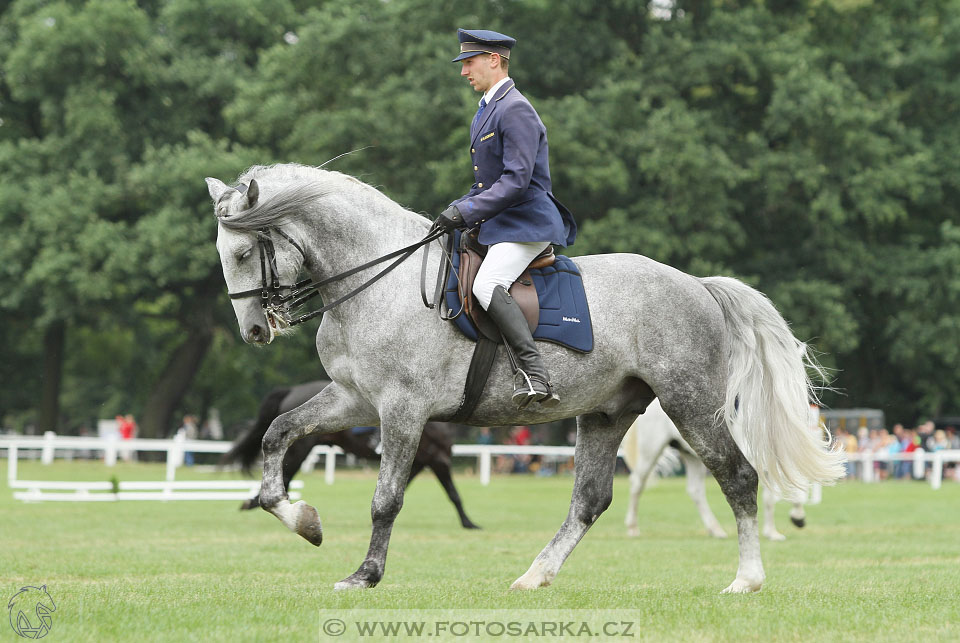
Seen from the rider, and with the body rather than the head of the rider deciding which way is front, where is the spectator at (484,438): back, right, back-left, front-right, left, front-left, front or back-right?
right

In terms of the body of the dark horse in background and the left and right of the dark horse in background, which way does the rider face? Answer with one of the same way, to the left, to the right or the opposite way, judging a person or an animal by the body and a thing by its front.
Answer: the opposite way

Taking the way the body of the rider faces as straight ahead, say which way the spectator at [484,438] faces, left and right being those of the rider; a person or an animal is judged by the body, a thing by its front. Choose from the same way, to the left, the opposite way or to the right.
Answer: to the left

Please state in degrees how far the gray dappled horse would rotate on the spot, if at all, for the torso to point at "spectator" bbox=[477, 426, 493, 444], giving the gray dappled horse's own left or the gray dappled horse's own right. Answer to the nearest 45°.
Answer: approximately 90° to the gray dappled horse's own right

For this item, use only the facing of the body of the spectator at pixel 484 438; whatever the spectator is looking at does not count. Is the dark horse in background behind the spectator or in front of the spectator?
in front

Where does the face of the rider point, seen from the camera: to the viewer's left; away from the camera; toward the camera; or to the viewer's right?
to the viewer's left

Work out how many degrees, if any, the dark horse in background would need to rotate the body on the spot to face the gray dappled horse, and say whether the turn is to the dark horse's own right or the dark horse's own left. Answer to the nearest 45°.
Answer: approximately 90° to the dark horse's own right

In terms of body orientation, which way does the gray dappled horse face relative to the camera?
to the viewer's left

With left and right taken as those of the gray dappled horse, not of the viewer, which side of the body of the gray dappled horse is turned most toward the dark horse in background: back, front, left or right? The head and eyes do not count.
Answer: right

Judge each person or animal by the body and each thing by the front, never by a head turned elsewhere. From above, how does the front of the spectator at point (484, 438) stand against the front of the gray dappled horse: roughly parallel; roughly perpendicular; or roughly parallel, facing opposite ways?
roughly perpendicular

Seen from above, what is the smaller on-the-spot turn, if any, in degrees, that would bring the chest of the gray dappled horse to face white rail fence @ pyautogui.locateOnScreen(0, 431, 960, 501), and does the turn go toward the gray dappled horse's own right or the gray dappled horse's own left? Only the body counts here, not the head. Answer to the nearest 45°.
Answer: approximately 90° to the gray dappled horse's own right

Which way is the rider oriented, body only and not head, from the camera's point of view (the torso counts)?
to the viewer's left

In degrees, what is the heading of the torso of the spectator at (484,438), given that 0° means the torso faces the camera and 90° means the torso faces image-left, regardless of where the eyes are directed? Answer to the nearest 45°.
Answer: approximately 0°

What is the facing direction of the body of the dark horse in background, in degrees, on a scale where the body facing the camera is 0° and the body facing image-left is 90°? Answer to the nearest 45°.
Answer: approximately 270°
